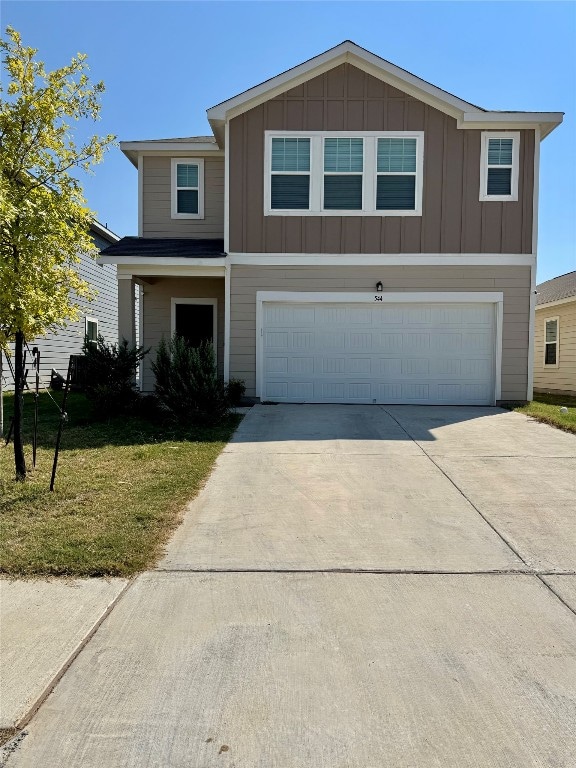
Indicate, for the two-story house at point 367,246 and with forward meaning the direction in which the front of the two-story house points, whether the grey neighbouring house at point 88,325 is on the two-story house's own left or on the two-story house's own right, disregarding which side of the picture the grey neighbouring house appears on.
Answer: on the two-story house's own right

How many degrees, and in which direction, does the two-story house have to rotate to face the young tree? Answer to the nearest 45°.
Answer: approximately 45° to its right

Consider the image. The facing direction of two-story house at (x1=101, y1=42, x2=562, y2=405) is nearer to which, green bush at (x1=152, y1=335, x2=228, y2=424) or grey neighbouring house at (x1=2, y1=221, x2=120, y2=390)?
the green bush

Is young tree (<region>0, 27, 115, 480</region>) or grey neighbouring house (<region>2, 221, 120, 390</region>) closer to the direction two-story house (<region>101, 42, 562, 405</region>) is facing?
the young tree

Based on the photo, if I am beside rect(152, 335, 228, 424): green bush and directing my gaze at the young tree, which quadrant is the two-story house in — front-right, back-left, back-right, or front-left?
back-left

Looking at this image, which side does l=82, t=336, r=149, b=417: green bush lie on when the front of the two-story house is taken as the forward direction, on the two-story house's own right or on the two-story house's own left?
on the two-story house's own right

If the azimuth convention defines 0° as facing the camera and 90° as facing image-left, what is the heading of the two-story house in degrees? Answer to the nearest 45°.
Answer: approximately 0°
